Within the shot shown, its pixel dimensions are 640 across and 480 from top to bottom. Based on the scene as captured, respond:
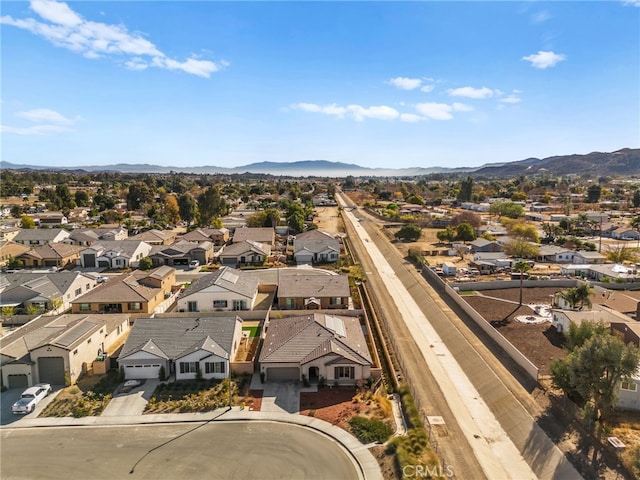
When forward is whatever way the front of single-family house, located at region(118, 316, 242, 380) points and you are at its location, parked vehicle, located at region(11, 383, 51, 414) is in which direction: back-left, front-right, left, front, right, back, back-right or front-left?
right

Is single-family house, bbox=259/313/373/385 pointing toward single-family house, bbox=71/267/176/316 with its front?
no

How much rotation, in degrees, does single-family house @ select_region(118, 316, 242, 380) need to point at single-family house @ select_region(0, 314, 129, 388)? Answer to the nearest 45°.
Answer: approximately 90° to its right

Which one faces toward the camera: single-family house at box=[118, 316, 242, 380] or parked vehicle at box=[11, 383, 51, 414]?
the single-family house

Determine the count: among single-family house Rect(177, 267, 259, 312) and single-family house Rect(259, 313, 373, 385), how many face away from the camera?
1

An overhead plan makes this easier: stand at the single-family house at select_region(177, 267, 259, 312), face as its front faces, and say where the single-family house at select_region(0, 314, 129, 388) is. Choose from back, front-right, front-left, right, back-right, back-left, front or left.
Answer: back-left

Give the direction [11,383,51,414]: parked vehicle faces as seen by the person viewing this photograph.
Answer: facing away from the viewer and to the right of the viewer

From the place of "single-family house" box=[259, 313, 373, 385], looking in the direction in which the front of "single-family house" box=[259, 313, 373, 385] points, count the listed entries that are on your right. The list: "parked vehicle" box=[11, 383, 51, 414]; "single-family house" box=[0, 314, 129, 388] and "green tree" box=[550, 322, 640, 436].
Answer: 2

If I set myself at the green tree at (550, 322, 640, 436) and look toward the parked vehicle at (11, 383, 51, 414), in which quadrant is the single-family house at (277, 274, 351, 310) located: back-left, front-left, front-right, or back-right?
front-right

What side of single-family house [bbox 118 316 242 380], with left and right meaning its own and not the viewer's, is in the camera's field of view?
front

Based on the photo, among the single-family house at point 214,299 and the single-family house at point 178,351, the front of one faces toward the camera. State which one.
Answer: the single-family house at point 178,351

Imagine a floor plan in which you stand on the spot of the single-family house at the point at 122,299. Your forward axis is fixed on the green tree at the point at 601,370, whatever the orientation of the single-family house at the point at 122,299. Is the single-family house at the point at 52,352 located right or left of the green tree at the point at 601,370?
right

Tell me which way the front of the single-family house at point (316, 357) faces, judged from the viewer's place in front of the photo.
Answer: facing the viewer

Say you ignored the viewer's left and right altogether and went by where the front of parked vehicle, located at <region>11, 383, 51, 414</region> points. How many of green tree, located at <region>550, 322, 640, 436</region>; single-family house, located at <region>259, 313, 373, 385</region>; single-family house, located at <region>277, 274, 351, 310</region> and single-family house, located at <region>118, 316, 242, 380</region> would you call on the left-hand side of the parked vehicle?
0

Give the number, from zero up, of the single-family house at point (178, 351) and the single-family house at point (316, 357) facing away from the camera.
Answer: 0

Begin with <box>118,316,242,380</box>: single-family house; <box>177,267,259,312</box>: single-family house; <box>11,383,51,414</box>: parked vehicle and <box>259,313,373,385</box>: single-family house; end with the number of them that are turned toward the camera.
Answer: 2

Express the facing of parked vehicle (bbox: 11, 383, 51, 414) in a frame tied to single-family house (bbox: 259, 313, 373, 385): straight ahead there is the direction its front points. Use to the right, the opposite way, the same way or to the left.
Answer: the opposite way
